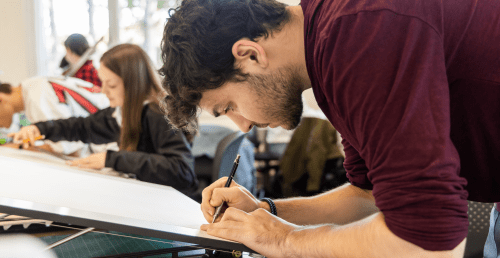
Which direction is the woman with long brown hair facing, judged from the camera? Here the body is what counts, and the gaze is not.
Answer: to the viewer's left

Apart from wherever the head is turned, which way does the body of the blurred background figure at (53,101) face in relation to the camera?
to the viewer's left

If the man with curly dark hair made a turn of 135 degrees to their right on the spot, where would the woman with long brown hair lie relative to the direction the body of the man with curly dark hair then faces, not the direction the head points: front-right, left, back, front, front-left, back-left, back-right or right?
left

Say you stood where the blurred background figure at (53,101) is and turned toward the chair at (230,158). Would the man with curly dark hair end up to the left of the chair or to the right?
right

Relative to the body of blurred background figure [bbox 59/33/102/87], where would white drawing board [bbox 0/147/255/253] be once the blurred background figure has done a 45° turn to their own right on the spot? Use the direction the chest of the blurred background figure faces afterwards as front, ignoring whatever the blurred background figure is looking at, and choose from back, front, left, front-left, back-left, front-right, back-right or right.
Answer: back-left

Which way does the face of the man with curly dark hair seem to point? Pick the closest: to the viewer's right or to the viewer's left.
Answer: to the viewer's left

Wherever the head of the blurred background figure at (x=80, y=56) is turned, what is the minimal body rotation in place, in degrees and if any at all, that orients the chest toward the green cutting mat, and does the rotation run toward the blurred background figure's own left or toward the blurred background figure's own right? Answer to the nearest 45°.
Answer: approximately 90° to the blurred background figure's own left

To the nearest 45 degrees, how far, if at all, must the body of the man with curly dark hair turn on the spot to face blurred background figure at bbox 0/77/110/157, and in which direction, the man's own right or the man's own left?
approximately 45° to the man's own right

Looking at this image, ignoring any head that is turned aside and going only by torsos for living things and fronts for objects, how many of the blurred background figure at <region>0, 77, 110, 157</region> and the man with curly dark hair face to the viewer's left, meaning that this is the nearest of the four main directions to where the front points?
2

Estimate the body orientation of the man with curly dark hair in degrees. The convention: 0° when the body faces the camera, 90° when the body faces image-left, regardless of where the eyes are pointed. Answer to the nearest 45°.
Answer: approximately 90°
